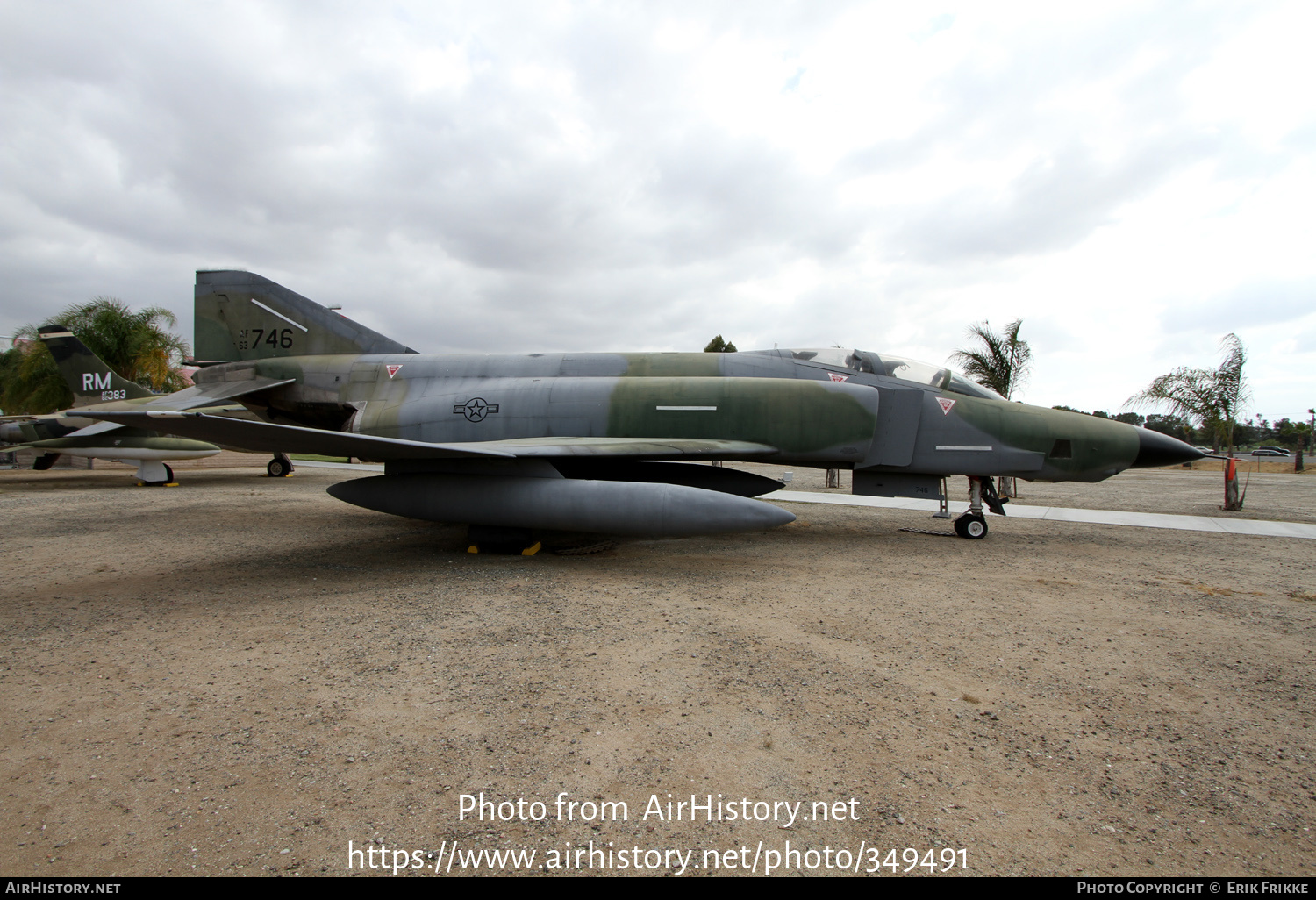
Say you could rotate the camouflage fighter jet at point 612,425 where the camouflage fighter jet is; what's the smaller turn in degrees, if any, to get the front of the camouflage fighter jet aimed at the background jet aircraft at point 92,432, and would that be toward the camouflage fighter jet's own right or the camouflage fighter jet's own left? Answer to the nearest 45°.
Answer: approximately 135° to the camouflage fighter jet's own left

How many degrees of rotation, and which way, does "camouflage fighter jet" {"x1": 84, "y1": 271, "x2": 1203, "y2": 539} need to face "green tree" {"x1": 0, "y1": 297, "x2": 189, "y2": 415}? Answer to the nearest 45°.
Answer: approximately 135° to its left

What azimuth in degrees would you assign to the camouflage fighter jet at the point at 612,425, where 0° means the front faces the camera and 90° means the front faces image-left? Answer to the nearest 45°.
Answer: approximately 270°
